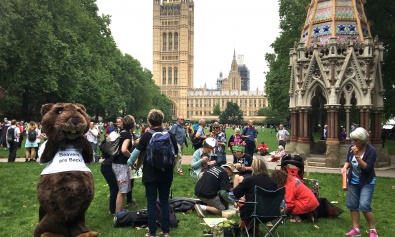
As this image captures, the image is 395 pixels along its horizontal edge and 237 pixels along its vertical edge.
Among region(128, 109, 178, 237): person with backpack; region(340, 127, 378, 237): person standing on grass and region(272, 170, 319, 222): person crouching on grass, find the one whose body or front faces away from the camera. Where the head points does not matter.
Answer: the person with backpack

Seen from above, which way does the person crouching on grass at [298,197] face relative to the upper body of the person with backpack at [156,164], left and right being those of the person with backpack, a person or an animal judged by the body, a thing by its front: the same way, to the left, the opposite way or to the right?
to the left

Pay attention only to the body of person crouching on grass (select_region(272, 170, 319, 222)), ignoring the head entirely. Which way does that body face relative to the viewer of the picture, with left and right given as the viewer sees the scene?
facing to the left of the viewer

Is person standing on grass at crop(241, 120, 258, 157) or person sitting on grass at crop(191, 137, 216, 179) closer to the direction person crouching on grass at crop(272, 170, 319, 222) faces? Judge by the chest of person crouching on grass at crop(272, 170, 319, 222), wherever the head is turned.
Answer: the person sitting on grass

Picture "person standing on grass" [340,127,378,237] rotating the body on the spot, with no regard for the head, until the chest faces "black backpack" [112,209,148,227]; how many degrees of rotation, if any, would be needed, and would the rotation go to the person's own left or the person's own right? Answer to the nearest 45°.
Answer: approximately 45° to the person's own right

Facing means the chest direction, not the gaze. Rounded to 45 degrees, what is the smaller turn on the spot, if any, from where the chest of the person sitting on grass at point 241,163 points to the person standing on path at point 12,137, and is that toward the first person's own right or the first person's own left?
approximately 90° to the first person's own right

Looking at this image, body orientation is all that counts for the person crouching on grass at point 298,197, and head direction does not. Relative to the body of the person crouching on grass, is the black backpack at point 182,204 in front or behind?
in front

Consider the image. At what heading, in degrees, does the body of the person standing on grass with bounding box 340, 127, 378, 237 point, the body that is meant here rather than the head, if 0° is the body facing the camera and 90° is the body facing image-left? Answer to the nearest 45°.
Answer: approximately 45°

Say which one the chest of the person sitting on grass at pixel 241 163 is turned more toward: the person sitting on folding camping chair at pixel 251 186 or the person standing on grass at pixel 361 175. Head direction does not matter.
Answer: the person sitting on folding camping chair

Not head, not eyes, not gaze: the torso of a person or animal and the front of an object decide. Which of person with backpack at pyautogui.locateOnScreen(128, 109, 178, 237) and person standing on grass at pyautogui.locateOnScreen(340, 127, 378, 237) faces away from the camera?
the person with backpack

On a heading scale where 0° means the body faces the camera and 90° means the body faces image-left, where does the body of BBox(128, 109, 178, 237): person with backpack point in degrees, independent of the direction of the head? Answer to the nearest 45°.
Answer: approximately 180°

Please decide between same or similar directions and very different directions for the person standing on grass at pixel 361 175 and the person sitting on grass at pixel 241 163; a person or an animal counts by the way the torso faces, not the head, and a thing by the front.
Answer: same or similar directions

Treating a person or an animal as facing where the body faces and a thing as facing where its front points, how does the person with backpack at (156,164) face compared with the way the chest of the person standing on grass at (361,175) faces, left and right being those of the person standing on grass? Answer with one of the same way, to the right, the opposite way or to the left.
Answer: to the right

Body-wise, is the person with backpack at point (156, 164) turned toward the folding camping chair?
no

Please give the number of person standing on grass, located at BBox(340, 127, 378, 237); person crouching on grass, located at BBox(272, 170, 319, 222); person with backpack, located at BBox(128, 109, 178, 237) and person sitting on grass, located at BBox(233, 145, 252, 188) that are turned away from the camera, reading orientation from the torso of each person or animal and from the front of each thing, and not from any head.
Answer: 1

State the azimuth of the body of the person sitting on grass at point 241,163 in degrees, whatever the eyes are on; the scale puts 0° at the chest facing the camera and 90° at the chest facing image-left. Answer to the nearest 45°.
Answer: approximately 45°
